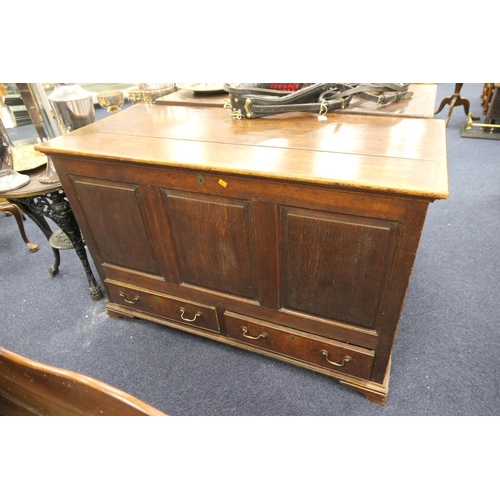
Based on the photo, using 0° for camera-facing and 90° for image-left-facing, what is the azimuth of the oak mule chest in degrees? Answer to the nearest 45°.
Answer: approximately 45°

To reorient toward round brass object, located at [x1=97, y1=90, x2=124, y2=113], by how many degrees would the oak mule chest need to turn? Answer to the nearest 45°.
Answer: approximately 90° to its right
